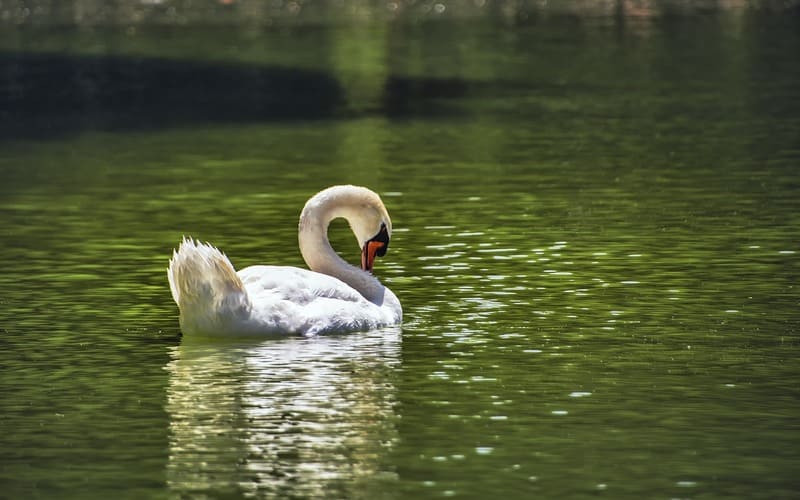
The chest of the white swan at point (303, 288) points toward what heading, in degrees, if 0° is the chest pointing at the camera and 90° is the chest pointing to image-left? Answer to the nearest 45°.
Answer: approximately 270°
